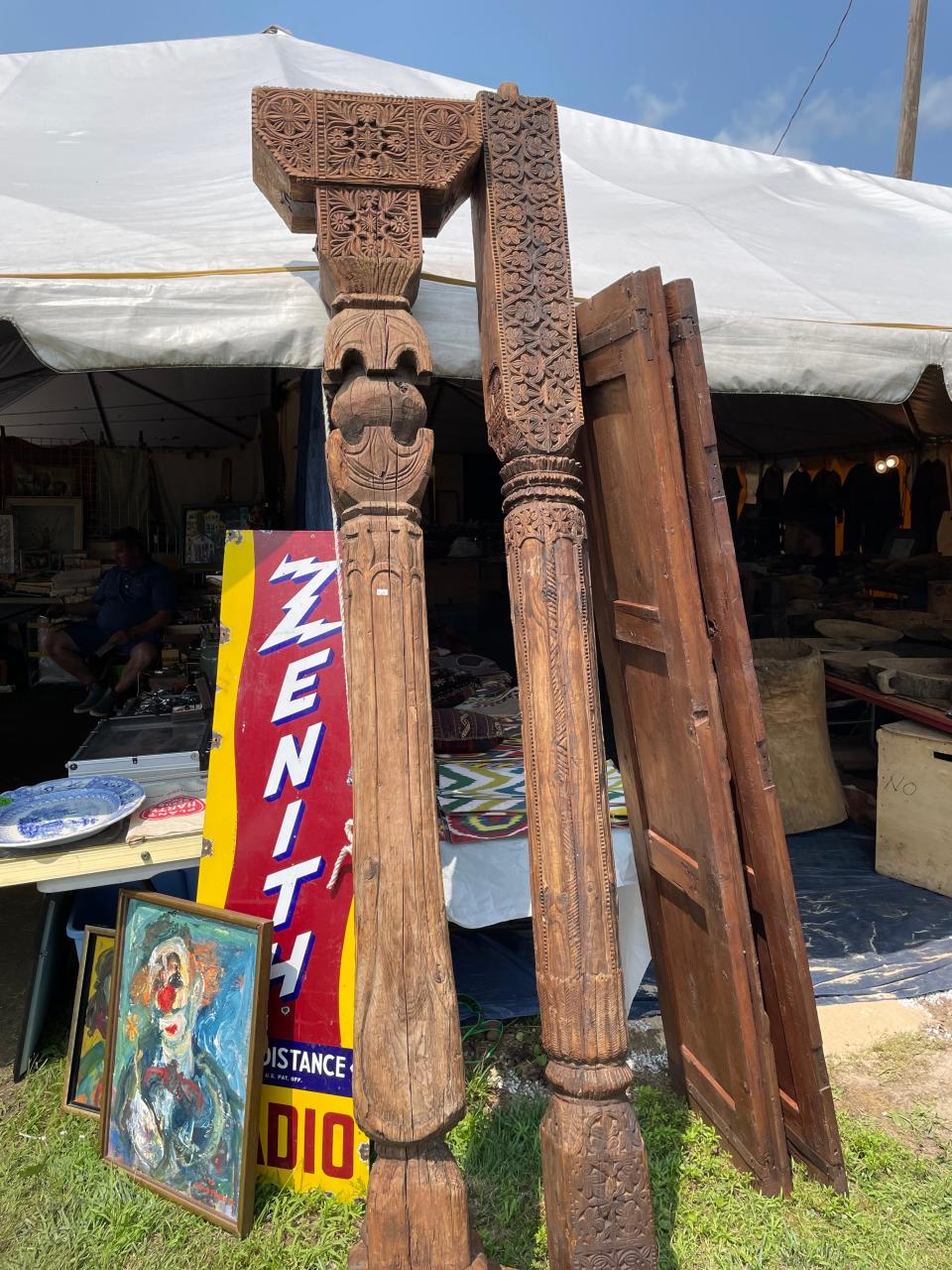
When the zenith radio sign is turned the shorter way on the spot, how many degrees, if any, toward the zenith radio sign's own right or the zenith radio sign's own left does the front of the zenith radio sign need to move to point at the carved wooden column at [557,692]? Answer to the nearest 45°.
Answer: approximately 45° to the zenith radio sign's own left

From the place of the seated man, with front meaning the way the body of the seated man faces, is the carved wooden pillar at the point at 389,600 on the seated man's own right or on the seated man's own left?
on the seated man's own left

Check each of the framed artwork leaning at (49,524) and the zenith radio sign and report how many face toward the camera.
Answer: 2

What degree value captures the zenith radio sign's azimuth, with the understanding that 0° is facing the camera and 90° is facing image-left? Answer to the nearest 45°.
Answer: approximately 0°

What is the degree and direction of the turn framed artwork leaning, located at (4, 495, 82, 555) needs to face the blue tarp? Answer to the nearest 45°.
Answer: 0° — it already faces it

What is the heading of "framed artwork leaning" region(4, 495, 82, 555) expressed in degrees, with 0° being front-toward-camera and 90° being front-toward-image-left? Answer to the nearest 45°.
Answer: approximately 0°

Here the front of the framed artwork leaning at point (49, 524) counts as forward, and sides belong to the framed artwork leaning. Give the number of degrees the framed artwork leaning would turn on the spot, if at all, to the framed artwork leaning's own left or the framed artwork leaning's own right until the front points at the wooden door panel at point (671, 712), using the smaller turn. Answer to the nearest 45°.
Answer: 0° — it already faces it
